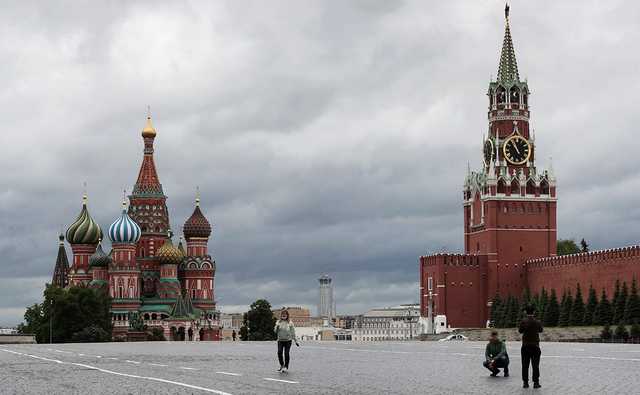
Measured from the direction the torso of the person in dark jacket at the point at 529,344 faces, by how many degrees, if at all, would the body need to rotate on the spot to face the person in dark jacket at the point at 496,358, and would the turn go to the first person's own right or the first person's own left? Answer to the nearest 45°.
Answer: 0° — they already face them

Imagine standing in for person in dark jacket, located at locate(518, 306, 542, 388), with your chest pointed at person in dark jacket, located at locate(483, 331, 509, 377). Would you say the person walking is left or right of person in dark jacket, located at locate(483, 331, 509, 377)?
left

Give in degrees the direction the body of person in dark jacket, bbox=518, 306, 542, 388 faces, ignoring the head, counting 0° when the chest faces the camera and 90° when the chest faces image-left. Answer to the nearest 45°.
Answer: approximately 180°

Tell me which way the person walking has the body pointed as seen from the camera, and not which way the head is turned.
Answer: toward the camera

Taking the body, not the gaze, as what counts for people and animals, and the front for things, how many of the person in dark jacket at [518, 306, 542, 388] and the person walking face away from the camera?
1

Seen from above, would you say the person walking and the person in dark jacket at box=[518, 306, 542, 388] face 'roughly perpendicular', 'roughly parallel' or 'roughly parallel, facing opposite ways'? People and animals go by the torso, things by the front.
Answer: roughly parallel, facing opposite ways

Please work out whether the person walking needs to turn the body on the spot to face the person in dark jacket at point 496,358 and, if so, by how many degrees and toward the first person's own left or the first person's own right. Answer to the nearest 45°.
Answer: approximately 90° to the first person's own left

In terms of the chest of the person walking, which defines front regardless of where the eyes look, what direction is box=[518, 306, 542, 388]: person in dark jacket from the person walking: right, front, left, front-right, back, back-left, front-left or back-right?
front-left

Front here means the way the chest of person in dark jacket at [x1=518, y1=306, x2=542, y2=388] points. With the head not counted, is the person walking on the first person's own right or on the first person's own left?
on the first person's own left
